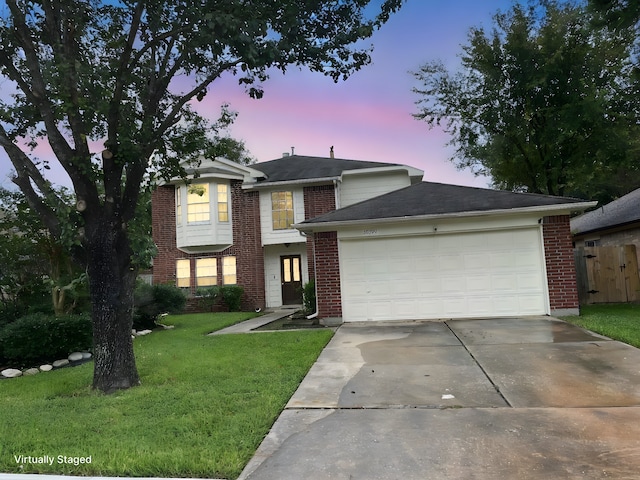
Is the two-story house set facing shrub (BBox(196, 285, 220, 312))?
no

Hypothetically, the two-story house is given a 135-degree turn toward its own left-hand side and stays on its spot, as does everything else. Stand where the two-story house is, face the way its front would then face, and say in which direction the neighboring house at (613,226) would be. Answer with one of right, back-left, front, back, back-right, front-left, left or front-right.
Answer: front

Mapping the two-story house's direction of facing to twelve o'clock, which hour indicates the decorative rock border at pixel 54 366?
The decorative rock border is roughly at 2 o'clock from the two-story house.

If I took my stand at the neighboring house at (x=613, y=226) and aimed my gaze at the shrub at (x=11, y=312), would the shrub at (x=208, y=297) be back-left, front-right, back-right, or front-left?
front-right

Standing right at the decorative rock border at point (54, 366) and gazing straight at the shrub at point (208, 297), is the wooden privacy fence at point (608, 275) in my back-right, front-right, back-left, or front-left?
front-right

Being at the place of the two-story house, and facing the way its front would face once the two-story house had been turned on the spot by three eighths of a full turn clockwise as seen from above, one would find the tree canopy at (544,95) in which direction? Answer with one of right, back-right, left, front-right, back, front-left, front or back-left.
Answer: right

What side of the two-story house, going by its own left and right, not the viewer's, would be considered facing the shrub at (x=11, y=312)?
right

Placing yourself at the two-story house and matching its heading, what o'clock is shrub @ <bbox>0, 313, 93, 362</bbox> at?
The shrub is roughly at 2 o'clock from the two-story house.

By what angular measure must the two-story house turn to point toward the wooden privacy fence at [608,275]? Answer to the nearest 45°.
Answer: approximately 135° to its left

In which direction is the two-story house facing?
toward the camera

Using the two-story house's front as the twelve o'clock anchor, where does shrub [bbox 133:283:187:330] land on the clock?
The shrub is roughly at 3 o'clock from the two-story house.
